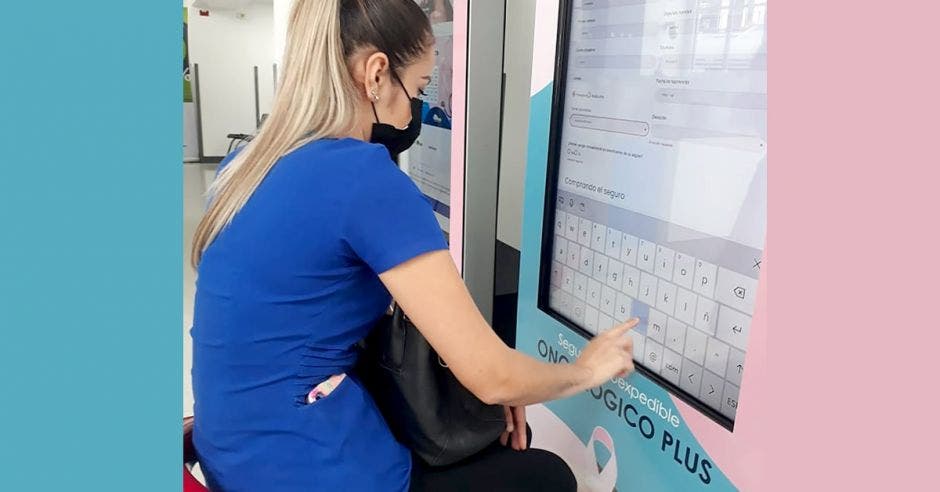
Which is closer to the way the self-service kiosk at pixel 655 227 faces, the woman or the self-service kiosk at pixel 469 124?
the woman

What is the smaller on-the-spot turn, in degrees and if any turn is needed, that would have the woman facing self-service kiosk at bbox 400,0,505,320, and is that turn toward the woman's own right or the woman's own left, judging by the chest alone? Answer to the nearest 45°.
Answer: approximately 45° to the woman's own left

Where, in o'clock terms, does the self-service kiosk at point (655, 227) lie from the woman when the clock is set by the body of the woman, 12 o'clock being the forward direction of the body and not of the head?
The self-service kiosk is roughly at 1 o'clock from the woman.

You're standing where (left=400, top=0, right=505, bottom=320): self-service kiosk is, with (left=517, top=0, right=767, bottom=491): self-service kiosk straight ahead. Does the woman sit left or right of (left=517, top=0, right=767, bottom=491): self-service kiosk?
right

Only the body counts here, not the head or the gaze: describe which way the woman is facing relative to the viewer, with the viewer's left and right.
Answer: facing away from the viewer and to the right of the viewer

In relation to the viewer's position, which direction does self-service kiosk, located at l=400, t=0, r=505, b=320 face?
facing the viewer and to the left of the viewer

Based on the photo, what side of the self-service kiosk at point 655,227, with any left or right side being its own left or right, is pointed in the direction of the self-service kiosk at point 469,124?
right

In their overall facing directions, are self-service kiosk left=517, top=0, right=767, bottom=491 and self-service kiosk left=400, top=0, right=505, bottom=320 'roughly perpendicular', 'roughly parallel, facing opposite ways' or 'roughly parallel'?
roughly parallel

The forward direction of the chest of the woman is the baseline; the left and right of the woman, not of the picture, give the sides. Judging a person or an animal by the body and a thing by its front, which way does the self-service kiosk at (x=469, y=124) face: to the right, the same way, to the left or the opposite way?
the opposite way

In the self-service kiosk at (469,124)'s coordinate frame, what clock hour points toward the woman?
The woman is roughly at 11 o'clock from the self-service kiosk.

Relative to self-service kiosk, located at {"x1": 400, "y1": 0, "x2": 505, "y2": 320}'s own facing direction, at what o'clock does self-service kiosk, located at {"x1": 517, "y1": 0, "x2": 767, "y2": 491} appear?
self-service kiosk, located at {"x1": 517, "y1": 0, "x2": 767, "y2": 491} is roughly at 10 o'clock from self-service kiosk, located at {"x1": 400, "y1": 0, "x2": 505, "y2": 320}.

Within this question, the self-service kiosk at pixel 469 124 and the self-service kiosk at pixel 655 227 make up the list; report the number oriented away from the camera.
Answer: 0

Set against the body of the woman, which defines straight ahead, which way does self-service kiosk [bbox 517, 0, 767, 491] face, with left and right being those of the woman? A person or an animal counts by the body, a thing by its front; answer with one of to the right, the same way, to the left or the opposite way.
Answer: the opposite way
